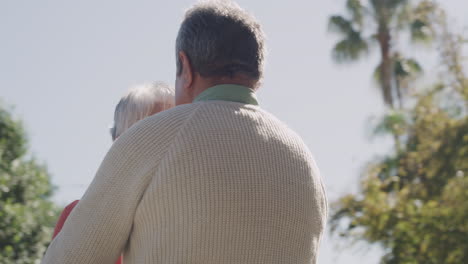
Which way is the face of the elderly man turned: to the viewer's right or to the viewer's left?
to the viewer's left

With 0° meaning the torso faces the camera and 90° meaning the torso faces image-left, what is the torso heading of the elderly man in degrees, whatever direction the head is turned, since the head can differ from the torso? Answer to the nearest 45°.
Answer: approximately 135°

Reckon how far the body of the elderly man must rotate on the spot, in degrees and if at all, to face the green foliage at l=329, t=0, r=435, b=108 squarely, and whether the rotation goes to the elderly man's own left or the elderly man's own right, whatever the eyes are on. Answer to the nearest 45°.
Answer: approximately 45° to the elderly man's own right

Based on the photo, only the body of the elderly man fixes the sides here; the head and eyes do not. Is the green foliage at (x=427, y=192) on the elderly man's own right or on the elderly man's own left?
on the elderly man's own right

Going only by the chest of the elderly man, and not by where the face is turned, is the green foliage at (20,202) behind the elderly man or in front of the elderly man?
in front
